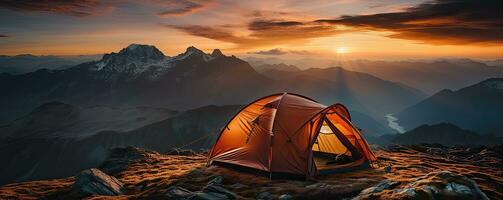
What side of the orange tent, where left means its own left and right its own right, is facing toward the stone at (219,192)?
right

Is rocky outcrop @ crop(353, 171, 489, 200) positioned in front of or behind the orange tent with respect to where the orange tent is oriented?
in front

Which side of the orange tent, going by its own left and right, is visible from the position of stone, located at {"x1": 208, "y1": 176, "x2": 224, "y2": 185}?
right

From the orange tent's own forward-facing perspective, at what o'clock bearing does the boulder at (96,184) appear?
The boulder is roughly at 4 o'clock from the orange tent.

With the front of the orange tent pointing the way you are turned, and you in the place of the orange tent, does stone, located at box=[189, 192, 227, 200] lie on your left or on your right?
on your right

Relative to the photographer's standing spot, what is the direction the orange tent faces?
facing the viewer and to the right of the viewer

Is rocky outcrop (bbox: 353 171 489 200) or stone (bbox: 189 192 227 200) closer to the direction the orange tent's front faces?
the rocky outcrop

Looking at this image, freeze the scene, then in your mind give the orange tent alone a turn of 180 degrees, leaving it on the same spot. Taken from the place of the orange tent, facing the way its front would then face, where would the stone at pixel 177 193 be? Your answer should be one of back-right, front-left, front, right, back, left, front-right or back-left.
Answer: left

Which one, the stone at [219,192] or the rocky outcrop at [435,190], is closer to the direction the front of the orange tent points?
the rocky outcrop
